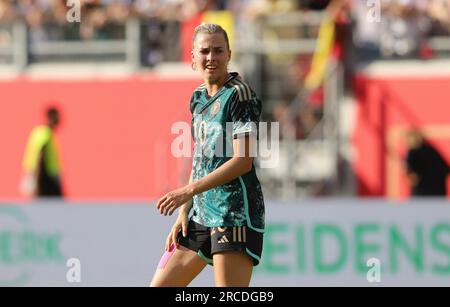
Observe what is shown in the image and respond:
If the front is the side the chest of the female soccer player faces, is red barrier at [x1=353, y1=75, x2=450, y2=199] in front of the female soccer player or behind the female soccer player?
behind

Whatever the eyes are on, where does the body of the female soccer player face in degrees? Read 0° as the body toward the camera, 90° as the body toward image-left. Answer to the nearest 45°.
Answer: approximately 45°

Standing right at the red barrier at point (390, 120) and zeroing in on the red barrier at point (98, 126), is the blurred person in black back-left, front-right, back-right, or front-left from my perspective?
back-left

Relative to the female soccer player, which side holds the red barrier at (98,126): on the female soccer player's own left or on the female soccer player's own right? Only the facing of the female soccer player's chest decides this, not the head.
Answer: on the female soccer player's own right

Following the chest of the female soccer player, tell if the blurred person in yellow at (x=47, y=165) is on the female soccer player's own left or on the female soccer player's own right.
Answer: on the female soccer player's own right
